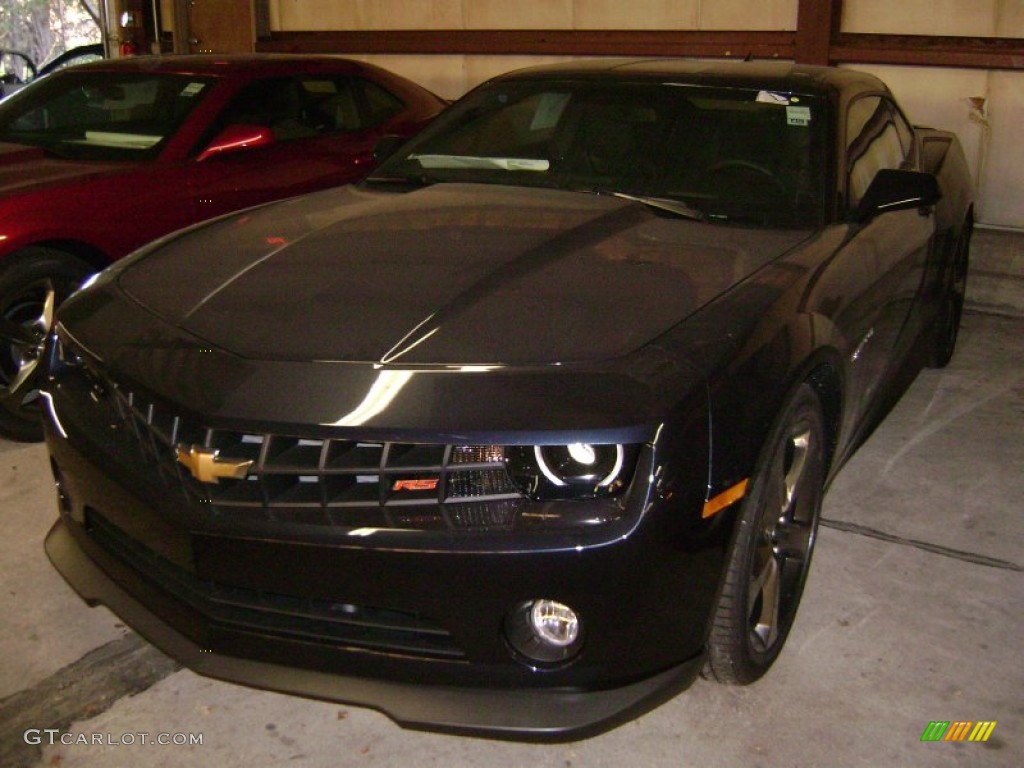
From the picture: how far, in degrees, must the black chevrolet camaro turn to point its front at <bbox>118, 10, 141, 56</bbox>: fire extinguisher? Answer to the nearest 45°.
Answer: approximately 135° to its right

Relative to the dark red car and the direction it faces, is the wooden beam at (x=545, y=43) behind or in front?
behind

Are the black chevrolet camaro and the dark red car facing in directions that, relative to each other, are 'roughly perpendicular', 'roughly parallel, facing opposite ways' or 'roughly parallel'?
roughly parallel

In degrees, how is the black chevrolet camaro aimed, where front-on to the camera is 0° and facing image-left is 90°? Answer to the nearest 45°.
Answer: approximately 45°

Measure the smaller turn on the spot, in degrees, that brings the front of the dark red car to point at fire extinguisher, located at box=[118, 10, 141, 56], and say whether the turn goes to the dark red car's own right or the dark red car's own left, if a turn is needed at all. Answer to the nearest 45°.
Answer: approximately 135° to the dark red car's own right

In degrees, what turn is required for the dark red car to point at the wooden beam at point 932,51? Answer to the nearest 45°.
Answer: approximately 135° to its left

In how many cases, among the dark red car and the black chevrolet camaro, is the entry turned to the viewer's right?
0

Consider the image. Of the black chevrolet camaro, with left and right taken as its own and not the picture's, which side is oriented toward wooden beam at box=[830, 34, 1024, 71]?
back

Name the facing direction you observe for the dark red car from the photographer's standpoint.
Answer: facing the viewer and to the left of the viewer

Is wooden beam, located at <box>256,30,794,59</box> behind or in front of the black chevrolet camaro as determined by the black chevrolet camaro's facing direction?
behind

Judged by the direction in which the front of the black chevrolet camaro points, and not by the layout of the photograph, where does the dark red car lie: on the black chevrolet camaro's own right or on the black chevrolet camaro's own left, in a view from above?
on the black chevrolet camaro's own right
